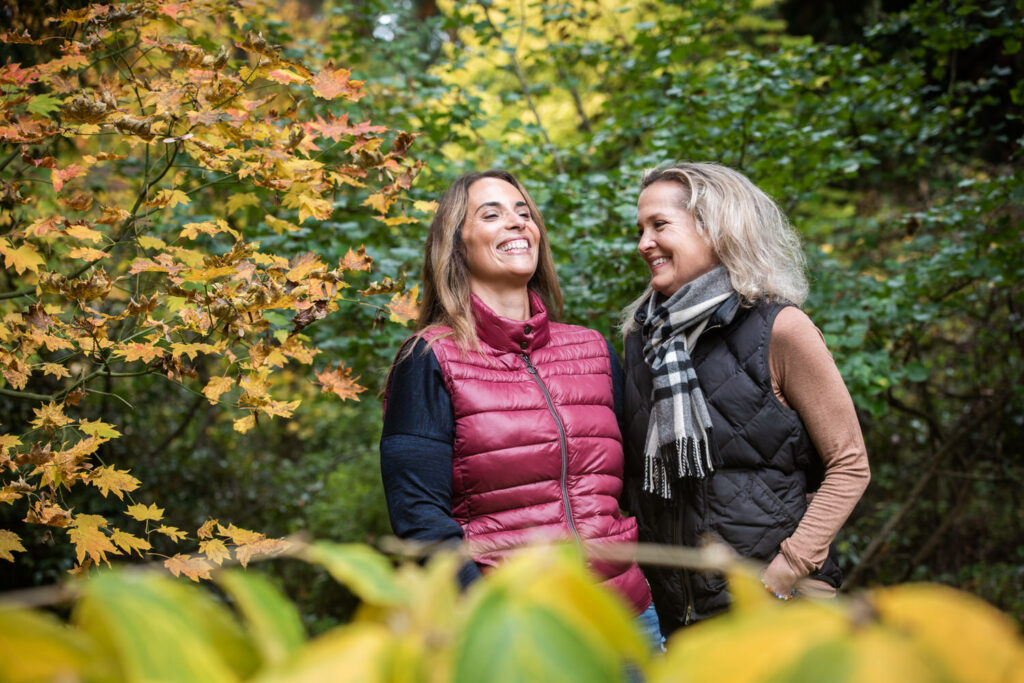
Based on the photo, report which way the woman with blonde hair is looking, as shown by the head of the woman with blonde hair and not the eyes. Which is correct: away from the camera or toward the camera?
toward the camera

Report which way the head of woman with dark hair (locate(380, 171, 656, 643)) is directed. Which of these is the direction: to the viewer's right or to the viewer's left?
to the viewer's right

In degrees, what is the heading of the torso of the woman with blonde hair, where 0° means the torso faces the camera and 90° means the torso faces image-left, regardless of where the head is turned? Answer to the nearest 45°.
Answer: approximately 45°

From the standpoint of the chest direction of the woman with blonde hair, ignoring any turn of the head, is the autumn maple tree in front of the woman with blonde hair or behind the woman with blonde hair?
in front
